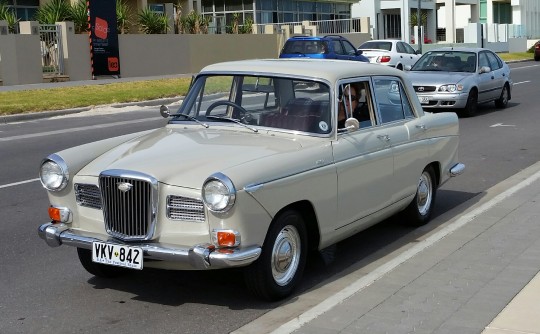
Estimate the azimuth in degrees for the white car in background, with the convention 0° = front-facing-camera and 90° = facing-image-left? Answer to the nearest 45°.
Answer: approximately 225°

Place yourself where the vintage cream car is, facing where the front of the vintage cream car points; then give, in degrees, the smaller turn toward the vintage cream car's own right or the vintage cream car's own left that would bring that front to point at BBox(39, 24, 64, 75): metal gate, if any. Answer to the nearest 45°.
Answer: approximately 135° to the vintage cream car's own right

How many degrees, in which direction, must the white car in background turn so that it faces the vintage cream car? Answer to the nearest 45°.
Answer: approximately 135° to its right

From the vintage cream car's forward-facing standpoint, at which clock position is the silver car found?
The silver car is roughly at 5 o'clock from the vintage cream car.

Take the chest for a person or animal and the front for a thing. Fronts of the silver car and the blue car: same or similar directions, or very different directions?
very different directions

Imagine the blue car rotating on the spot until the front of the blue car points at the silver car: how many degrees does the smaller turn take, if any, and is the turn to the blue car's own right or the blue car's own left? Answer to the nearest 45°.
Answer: approximately 135° to the blue car's own right

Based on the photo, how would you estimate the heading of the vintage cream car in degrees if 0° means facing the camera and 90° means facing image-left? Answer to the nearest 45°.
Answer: approximately 45°

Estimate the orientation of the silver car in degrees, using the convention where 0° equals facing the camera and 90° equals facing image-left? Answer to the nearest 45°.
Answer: approximately 45°

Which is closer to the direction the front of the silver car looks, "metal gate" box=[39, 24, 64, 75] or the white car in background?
the metal gate

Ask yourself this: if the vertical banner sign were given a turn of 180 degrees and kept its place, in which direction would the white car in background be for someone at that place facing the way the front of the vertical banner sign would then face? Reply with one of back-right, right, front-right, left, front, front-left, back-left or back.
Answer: right

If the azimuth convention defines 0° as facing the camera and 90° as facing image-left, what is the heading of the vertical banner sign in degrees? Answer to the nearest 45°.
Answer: approximately 0°

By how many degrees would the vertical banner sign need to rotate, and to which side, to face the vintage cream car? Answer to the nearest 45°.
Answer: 0° — it already faces it
